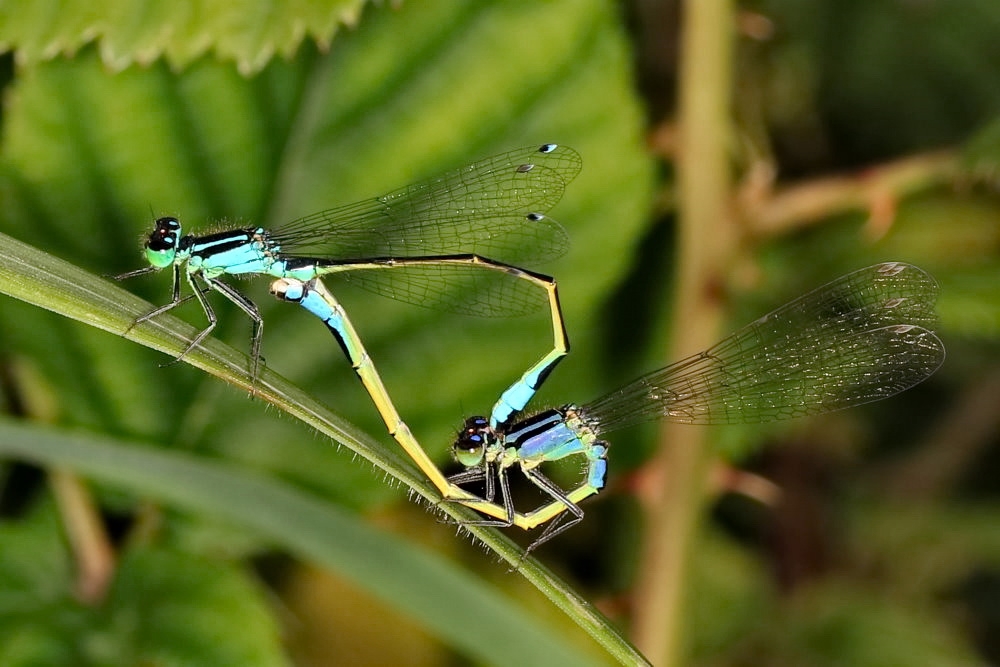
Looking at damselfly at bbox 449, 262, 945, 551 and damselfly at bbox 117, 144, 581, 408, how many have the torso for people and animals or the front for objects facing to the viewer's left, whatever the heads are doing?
2

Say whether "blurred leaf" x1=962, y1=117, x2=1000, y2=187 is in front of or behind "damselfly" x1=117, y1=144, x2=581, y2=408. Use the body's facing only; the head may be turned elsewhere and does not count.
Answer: behind

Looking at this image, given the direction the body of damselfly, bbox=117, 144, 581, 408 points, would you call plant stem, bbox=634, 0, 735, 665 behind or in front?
behind

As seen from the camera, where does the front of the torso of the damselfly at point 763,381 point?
to the viewer's left

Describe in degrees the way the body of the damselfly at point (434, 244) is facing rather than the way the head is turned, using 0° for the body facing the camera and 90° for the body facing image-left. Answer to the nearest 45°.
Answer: approximately 90°

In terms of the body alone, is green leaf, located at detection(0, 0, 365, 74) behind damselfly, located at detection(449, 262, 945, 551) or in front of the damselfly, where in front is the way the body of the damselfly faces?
in front
